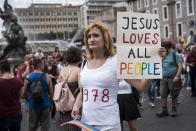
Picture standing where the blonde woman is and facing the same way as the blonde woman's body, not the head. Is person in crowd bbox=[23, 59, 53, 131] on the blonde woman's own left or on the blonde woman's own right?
on the blonde woman's own right

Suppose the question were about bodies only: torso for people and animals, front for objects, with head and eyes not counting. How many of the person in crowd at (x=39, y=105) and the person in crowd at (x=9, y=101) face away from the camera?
2

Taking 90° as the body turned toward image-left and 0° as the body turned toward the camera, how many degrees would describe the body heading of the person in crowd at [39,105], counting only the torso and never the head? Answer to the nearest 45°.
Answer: approximately 180°

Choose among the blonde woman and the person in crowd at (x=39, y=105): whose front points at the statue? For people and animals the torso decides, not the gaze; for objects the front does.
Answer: the person in crowd

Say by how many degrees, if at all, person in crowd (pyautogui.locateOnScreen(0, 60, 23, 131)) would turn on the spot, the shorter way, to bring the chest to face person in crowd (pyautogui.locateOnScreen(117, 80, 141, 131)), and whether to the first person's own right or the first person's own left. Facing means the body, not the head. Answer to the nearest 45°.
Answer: approximately 90° to the first person's own right

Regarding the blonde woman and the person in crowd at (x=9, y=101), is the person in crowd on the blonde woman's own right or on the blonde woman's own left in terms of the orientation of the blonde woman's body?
on the blonde woman's own right

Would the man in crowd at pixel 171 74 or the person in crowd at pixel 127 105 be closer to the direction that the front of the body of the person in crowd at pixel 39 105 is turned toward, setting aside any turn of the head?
the man in crowd

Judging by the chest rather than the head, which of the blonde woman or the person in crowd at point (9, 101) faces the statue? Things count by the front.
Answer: the person in crowd

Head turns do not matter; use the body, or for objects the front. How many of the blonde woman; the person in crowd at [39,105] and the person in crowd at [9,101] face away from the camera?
2

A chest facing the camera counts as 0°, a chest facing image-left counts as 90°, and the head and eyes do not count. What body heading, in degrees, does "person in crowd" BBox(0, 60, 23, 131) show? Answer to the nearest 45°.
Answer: approximately 180°

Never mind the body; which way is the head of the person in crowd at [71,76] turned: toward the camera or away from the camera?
away from the camera

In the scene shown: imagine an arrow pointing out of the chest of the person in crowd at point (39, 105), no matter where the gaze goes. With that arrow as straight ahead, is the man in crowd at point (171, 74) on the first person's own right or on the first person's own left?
on the first person's own right
